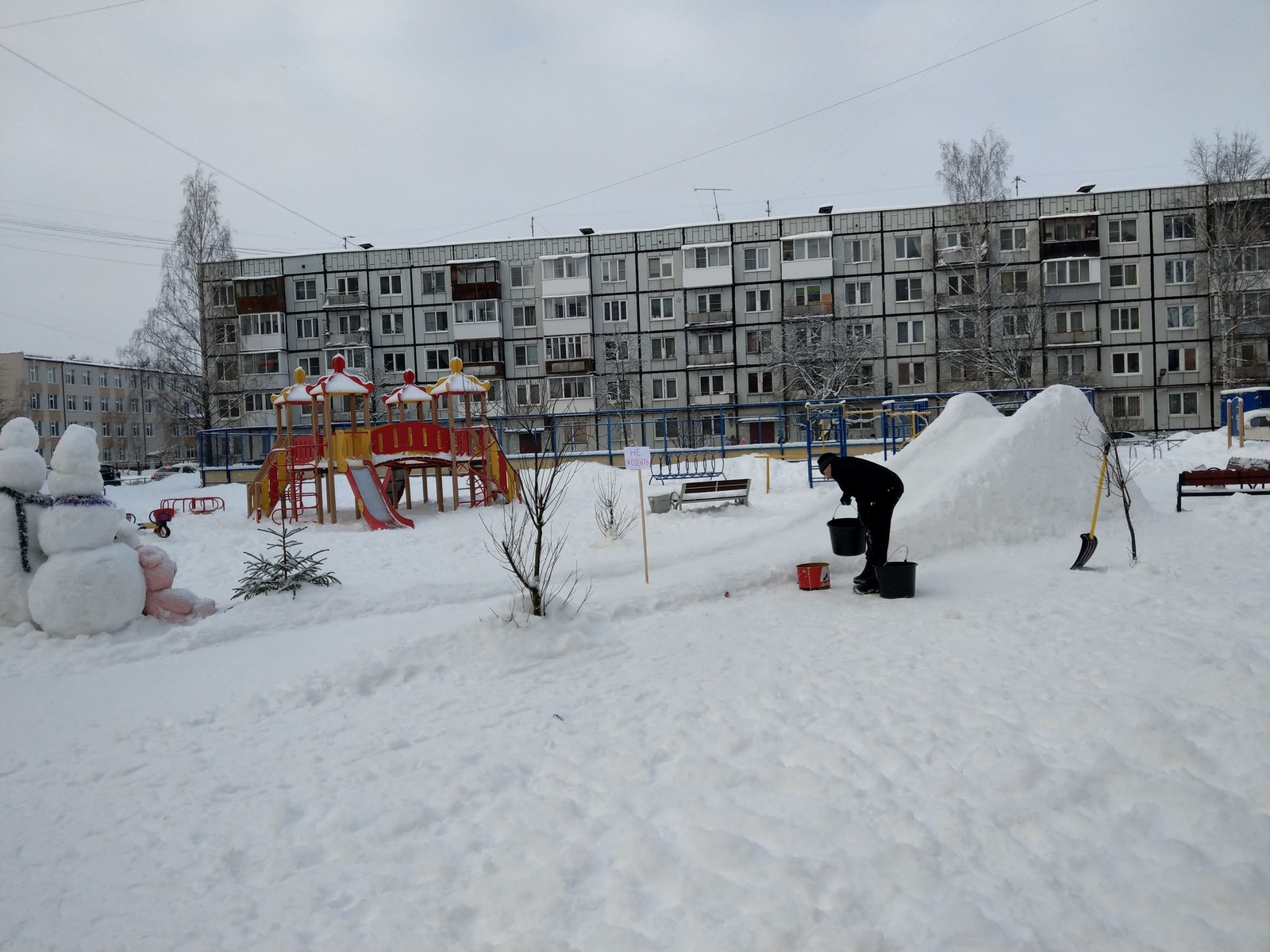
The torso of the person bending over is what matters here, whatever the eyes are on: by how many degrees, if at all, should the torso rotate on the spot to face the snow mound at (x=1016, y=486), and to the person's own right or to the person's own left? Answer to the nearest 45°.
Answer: approximately 135° to the person's own right

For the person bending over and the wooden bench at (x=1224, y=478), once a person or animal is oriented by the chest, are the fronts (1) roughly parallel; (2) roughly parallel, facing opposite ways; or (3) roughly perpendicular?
roughly perpendicular

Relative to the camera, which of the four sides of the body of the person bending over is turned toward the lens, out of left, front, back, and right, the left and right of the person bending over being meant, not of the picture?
left

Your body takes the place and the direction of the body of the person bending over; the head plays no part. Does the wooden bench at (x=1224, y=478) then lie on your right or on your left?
on your right

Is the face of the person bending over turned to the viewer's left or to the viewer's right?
to the viewer's left

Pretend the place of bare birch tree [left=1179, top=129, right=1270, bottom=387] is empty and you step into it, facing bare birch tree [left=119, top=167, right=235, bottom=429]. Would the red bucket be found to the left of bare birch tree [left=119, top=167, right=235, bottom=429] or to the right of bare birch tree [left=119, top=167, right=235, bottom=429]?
left
